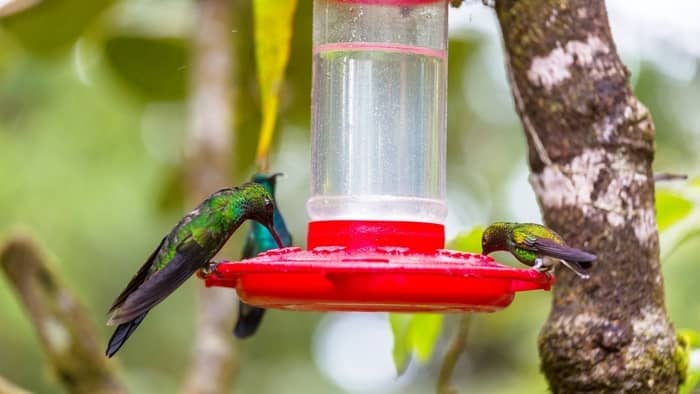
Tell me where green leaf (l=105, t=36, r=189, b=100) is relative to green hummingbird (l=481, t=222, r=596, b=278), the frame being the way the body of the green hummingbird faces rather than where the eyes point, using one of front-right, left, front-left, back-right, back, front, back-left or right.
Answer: front-right

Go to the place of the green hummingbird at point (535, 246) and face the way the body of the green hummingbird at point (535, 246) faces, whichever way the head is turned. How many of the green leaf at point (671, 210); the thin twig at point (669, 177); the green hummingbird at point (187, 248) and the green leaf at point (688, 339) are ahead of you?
1

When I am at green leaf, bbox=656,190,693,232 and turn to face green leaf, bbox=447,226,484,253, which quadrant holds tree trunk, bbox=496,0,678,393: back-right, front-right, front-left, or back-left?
front-left

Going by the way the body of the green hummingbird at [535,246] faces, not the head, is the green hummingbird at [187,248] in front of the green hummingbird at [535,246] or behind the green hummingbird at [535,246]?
in front

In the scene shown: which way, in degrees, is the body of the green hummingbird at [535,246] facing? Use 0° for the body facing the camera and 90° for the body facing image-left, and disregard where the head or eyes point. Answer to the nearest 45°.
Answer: approximately 90°

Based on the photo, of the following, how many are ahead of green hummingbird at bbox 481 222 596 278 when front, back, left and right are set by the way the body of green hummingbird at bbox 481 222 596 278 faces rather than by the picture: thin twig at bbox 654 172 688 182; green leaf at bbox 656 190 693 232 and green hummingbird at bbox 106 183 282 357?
1
